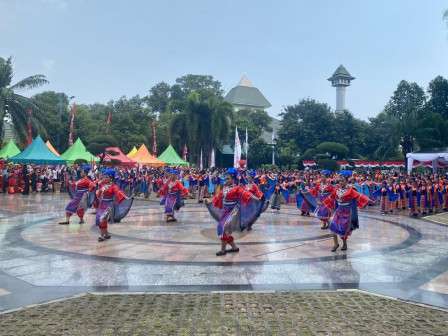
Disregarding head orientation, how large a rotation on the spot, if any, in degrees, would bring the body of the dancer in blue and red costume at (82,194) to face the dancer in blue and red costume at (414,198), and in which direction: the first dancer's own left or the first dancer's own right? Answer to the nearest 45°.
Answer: approximately 135° to the first dancer's own left

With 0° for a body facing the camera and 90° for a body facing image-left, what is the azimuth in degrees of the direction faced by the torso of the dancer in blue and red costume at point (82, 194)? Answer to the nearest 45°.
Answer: approximately 45°

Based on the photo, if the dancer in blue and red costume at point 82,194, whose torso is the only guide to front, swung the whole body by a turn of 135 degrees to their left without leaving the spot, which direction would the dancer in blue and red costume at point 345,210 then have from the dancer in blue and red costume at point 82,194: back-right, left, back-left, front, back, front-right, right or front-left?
front-right

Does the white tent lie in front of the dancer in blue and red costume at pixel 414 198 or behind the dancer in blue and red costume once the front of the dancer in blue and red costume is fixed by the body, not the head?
behind

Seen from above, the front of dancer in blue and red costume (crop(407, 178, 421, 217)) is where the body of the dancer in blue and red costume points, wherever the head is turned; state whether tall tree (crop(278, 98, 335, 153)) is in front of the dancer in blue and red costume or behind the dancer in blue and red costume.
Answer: behind

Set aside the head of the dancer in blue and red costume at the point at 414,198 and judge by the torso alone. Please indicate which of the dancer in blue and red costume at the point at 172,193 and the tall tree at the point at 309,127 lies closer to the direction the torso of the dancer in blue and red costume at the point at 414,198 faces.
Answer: the dancer in blue and red costume

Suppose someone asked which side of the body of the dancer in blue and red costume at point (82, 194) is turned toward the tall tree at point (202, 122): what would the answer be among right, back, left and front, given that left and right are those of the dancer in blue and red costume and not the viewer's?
back

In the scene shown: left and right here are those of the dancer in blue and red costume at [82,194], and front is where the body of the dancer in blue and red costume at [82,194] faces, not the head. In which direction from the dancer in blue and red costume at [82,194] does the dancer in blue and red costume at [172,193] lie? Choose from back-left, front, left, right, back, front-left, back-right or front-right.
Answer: back-left

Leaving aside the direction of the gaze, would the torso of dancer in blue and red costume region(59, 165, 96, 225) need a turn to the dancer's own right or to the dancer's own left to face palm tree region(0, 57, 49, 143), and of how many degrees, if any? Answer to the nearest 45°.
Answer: approximately 135° to the dancer's own right

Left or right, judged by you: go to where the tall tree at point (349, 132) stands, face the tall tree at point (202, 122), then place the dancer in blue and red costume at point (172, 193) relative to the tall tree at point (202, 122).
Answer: left

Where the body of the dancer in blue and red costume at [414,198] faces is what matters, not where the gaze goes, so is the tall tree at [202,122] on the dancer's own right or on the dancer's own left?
on the dancer's own right
